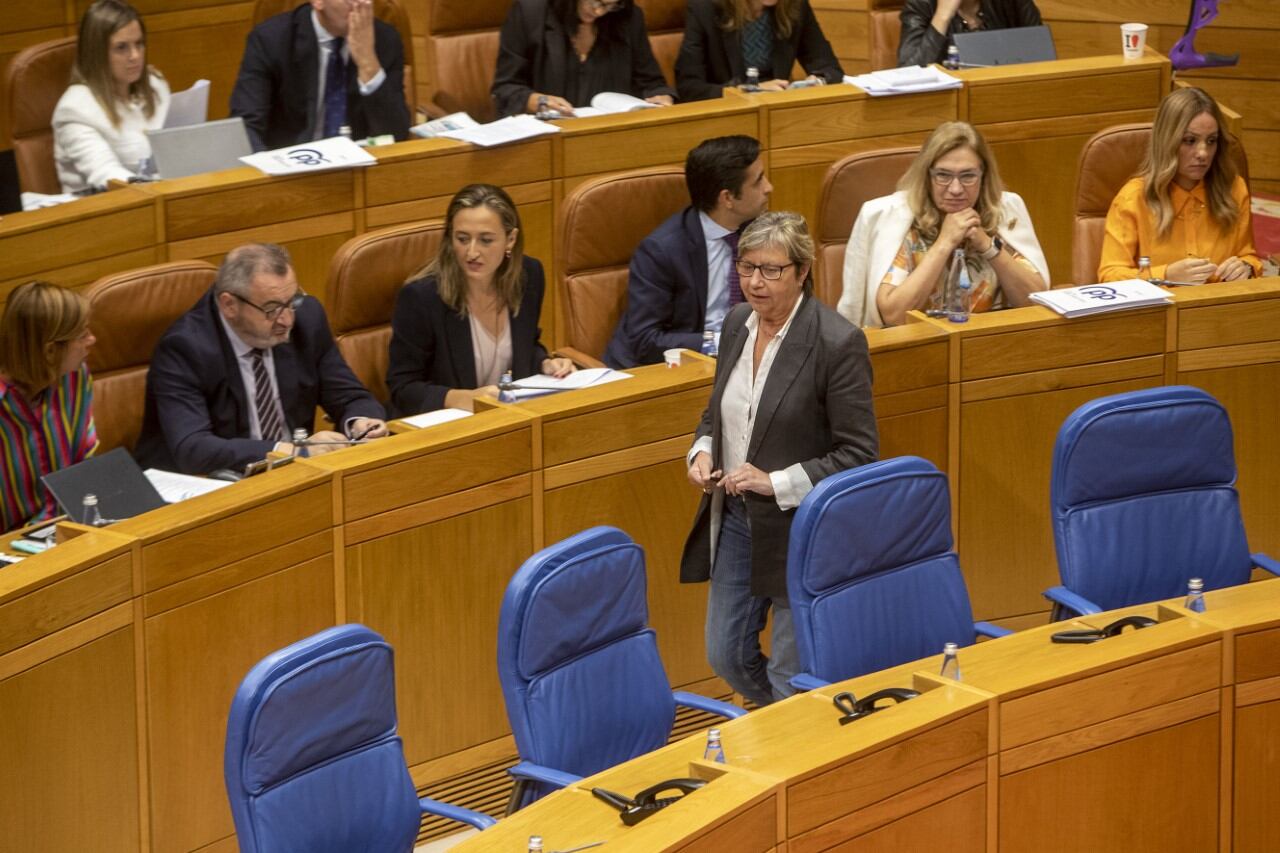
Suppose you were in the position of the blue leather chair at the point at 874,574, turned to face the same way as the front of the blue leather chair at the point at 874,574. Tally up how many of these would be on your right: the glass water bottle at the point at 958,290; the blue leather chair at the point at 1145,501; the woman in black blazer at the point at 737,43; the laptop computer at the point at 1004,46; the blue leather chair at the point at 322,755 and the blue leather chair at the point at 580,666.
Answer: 2

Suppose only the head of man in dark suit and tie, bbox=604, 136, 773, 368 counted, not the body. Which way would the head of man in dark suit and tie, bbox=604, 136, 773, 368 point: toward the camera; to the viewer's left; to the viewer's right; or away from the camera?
to the viewer's right

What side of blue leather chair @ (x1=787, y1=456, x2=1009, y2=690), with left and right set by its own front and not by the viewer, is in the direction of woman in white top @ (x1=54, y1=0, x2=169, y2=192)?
back

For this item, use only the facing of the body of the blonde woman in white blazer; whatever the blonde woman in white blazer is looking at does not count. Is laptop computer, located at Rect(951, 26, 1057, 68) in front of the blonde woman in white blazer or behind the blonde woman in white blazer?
behind

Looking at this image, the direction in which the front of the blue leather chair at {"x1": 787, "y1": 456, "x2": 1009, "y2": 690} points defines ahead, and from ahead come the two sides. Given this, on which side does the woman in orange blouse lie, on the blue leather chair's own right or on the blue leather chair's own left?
on the blue leather chair's own left

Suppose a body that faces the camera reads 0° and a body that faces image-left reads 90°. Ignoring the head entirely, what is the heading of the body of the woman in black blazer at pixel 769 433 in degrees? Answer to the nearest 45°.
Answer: approximately 45°

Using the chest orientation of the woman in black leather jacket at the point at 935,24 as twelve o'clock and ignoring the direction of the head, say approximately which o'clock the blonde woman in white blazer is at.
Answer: The blonde woman in white blazer is roughly at 12 o'clock from the woman in black leather jacket.

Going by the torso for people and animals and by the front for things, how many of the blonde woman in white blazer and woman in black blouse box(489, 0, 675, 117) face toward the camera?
2

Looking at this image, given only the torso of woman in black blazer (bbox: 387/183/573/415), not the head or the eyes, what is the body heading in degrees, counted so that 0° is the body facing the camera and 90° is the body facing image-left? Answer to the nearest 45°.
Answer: approximately 315°
